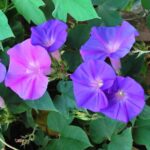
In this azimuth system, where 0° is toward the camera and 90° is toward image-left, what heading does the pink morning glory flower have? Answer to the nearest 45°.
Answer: approximately 45°
